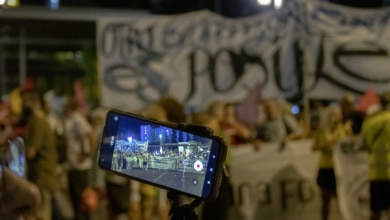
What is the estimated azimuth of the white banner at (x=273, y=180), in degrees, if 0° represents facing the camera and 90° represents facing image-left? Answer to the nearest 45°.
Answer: approximately 0°

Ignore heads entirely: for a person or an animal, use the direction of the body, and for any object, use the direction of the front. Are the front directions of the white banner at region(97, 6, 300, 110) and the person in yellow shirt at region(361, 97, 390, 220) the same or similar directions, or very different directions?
very different directions

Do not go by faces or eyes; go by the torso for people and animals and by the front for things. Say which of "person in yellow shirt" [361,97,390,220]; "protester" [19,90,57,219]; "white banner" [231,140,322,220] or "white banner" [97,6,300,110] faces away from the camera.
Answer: the person in yellow shirt

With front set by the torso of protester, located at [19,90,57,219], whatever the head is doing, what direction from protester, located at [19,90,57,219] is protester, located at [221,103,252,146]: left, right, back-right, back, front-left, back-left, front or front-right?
back

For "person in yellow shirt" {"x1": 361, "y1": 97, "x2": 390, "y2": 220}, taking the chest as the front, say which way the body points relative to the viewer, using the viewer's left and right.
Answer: facing away from the viewer
